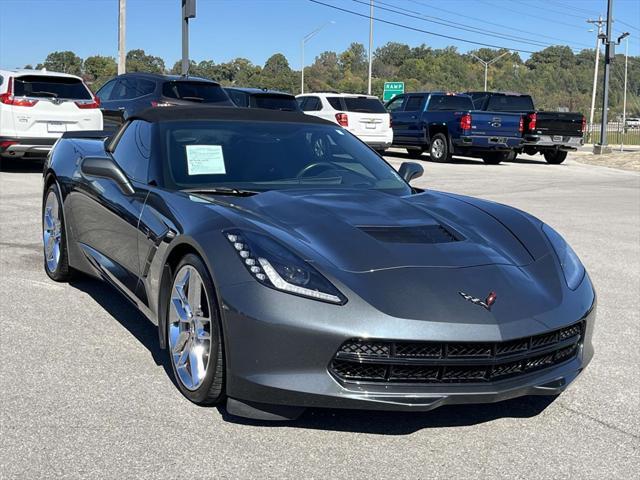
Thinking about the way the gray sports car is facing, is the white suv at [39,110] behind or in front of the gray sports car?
behind

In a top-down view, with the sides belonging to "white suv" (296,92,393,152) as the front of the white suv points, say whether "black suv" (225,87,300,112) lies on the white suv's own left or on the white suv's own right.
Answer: on the white suv's own left

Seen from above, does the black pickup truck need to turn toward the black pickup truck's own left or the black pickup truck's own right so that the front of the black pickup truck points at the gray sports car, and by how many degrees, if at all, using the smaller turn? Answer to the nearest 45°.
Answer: approximately 135° to the black pickup truck's own left

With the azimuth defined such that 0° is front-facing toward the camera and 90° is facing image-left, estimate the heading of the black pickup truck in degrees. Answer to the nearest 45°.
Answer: approximately 135°

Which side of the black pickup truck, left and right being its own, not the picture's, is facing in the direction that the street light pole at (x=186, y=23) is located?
left

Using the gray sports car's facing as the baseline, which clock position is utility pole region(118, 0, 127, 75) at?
The utility pole is roughly at 7 o'clock from the gray sports car.

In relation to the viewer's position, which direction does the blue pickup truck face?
facing away from the viewer and to the left of the viewer

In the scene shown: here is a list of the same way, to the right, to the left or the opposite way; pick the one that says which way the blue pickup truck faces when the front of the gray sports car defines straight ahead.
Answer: the opposite way

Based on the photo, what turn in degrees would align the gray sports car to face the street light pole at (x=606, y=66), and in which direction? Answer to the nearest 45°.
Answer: approximately 135° to its left

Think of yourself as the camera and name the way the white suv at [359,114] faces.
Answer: facing away from the viewer and to the left of the viewer

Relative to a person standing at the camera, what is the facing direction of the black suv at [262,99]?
facing away from the viewer and to the left of the viewer

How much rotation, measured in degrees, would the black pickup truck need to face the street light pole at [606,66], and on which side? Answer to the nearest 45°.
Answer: approximately 45° to its right

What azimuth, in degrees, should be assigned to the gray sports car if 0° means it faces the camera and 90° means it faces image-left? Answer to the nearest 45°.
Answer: approximately 315°

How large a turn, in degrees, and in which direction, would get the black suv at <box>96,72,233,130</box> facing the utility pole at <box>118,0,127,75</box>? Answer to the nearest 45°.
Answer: approximately 45° to its right
